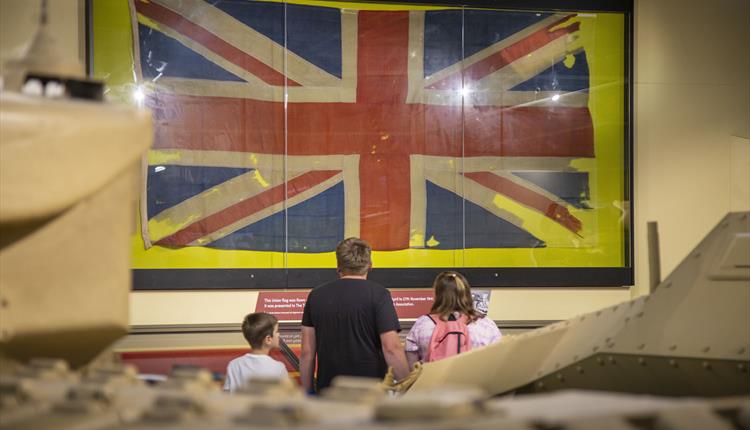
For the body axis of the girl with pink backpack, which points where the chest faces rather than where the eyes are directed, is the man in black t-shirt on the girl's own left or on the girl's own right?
on the girl's own left

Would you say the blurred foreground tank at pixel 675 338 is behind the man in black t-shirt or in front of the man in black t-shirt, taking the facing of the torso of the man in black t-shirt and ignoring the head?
behind

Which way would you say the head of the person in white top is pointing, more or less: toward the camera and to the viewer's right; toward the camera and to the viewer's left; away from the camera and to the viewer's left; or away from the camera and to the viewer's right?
away from the camera and to the viewer's right

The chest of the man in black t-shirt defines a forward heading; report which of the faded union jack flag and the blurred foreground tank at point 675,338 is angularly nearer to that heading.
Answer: the faded union jack flag

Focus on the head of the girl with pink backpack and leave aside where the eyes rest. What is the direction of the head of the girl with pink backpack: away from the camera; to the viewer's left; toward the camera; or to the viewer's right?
away from the camera

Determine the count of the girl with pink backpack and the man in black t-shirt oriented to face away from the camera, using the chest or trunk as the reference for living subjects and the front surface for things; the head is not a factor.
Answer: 2

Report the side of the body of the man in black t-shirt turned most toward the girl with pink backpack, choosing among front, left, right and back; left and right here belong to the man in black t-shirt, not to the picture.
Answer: right

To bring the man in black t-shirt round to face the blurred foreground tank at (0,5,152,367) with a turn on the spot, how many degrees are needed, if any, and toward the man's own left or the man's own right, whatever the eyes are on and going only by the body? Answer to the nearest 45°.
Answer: approximately 180°

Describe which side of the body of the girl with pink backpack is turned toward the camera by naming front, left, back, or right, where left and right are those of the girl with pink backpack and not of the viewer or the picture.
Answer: back

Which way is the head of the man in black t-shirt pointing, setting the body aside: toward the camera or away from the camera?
away from the camera

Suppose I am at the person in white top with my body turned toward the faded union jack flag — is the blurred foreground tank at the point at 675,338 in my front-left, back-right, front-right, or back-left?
back-right

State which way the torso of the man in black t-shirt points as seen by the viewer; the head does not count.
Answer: away from the camera
